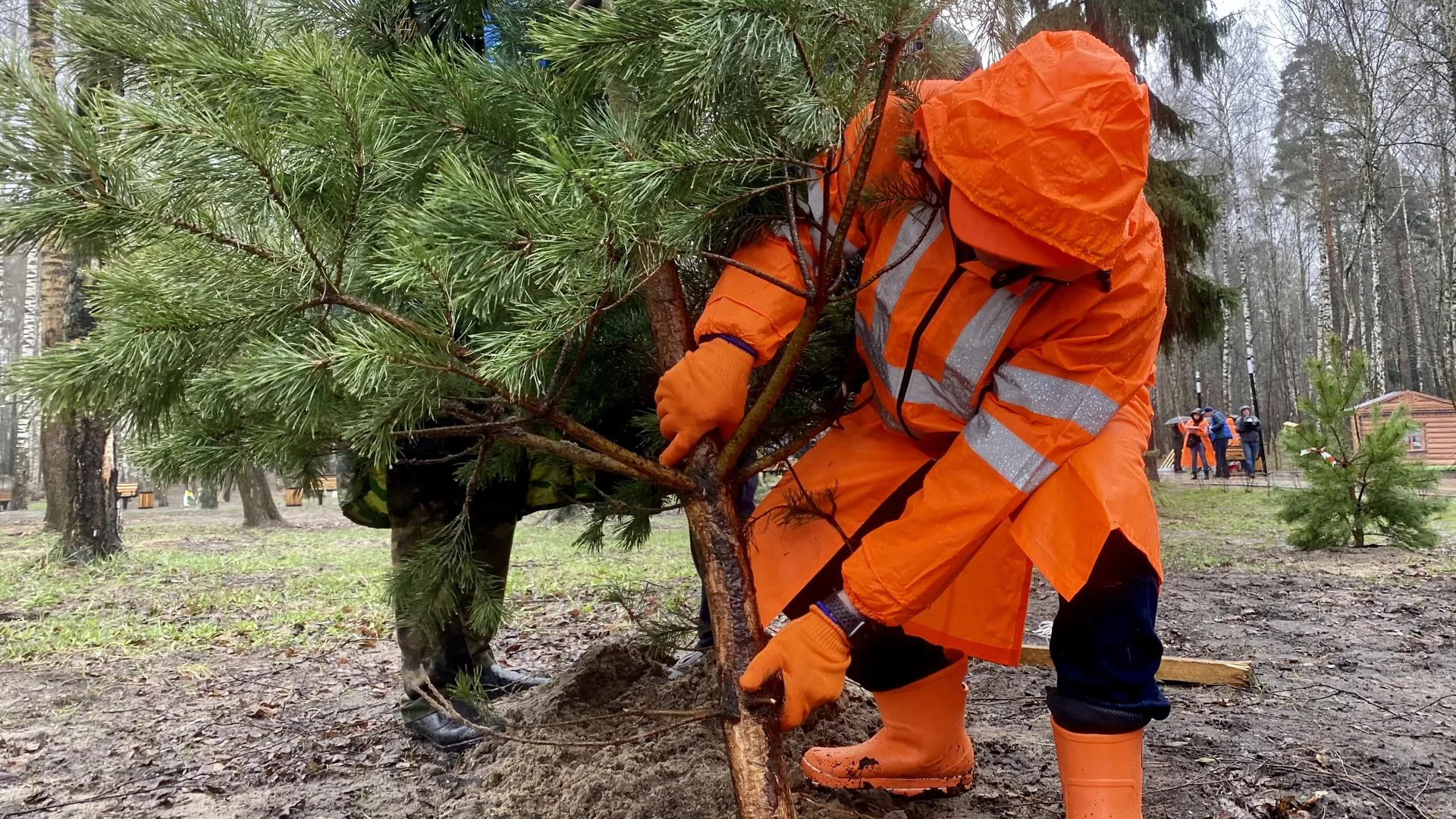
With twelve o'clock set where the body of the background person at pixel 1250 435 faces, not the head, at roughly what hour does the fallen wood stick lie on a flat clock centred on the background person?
The fallen wood stick is roughly at 12 o'clock from the background person.

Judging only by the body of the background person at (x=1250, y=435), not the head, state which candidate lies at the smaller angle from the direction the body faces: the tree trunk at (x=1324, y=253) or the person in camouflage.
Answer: the person in camouflage

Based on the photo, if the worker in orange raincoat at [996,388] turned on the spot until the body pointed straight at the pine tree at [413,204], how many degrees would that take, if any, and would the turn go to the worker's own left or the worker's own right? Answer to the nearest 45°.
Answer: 0° — they already face it

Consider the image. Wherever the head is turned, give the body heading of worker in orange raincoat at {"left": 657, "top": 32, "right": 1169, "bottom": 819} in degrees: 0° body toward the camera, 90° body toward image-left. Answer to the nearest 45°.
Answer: approximately 45°

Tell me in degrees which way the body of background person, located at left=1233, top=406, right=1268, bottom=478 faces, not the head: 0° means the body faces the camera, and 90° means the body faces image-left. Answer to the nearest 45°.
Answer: approximately 0°

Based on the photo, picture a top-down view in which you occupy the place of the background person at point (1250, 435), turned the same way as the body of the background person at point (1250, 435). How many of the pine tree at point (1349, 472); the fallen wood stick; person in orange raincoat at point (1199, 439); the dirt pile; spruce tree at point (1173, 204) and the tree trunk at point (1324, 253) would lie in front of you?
4

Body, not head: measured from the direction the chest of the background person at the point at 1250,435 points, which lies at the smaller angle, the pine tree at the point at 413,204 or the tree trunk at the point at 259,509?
the pine tree

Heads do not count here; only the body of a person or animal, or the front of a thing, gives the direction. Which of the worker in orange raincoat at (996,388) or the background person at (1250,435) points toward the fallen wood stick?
the background person

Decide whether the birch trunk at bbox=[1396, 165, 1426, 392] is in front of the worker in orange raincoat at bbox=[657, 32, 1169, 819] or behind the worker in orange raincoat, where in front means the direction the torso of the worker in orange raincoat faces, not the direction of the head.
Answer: behind
